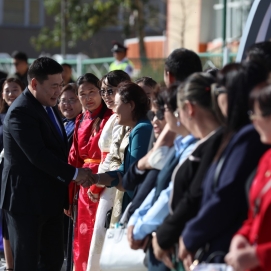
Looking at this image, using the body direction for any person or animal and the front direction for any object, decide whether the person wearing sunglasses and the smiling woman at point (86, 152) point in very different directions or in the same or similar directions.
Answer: same or similar directions

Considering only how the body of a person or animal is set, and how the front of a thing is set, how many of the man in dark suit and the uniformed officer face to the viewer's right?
1

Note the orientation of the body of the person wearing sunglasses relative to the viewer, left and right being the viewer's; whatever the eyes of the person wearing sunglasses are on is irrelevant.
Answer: facing the viewer and to the left of the viewer

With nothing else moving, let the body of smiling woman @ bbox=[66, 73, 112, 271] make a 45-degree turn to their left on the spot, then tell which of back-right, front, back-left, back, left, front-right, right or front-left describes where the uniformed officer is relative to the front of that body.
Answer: back

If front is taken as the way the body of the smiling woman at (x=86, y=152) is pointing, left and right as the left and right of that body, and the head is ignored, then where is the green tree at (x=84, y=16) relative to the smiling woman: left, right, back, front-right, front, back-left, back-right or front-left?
back-right

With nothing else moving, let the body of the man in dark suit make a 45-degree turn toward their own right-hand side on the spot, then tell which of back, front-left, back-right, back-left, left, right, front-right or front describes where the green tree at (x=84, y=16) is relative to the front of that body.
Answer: back-left

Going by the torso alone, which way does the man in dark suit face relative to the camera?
to the viewer's right

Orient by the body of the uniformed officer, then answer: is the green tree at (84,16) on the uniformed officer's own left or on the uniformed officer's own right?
on the uniformed officer's own right
